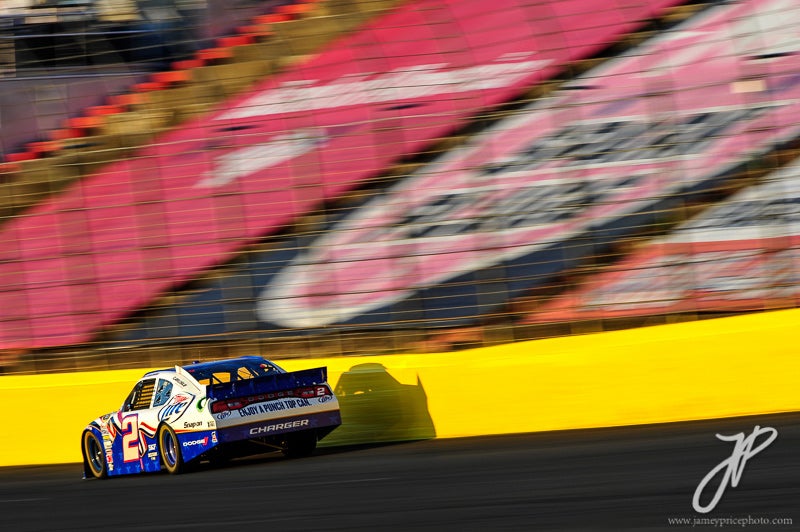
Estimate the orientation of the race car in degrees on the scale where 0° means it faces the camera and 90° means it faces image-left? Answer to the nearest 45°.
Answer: approximately 135°
